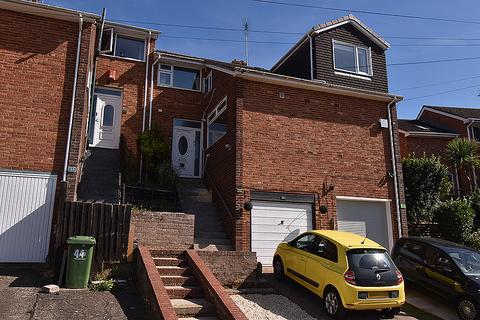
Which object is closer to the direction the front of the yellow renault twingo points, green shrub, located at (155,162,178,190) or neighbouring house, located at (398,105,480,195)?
the green shrub

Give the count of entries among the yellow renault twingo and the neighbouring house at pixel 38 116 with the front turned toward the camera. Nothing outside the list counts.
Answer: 1

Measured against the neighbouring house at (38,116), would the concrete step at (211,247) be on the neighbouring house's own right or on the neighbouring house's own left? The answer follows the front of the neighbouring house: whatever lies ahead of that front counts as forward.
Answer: on the neighbouring house's own left

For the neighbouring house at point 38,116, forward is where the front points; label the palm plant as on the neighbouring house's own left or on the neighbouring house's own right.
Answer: on the neighbouring house's own left

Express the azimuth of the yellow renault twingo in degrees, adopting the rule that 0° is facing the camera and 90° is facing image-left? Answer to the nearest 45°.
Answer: approximately 135°

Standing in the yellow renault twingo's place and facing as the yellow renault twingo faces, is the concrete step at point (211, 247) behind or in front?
in front

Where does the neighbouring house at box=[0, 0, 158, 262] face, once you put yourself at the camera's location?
facing the viewer

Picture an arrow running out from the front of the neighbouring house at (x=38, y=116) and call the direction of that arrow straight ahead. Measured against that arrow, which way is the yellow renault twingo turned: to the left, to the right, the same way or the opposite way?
the opposite way

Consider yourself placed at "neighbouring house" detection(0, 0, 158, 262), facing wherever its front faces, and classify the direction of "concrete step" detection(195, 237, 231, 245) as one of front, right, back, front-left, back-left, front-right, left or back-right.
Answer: left
